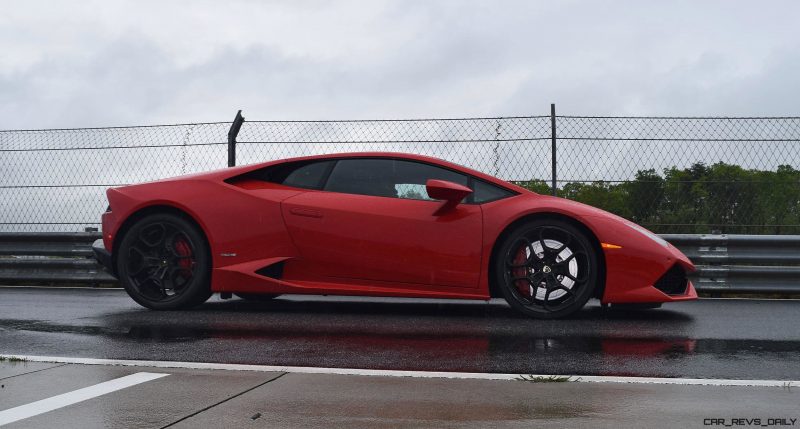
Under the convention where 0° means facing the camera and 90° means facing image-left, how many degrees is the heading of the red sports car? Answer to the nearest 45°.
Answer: approximately 270°

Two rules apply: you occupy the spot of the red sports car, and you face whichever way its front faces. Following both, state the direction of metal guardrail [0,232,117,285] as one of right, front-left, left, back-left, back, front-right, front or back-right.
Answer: back-left
